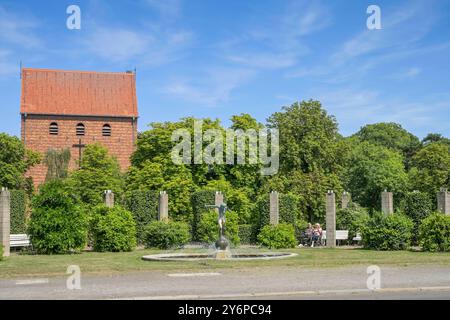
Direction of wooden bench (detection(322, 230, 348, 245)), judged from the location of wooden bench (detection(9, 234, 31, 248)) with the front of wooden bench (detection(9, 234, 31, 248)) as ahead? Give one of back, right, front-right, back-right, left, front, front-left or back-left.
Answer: left

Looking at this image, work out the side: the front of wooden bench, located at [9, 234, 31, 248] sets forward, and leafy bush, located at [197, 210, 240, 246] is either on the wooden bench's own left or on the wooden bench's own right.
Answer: on the wooden bench's own left

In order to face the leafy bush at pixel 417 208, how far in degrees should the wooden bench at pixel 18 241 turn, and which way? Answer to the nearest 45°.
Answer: approximately 90° to its left

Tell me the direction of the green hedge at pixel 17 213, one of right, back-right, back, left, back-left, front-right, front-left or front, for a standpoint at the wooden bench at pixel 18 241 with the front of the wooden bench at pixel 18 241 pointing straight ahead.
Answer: back

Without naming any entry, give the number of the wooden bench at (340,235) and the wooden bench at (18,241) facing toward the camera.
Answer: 2

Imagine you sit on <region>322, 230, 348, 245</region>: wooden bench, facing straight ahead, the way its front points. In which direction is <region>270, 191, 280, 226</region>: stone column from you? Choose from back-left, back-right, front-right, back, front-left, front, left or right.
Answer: front-right

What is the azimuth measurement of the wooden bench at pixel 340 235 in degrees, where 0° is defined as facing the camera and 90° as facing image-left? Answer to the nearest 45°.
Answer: approximately 0°

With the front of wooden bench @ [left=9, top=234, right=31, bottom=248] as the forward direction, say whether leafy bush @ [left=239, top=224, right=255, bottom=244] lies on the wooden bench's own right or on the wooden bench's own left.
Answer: on the wooden bench's own left

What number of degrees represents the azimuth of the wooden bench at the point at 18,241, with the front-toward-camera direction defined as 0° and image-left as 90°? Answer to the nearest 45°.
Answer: approximately 0°

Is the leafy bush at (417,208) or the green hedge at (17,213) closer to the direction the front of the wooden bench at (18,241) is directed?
the leafy bush

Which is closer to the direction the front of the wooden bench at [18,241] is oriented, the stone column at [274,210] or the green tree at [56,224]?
the green tree
